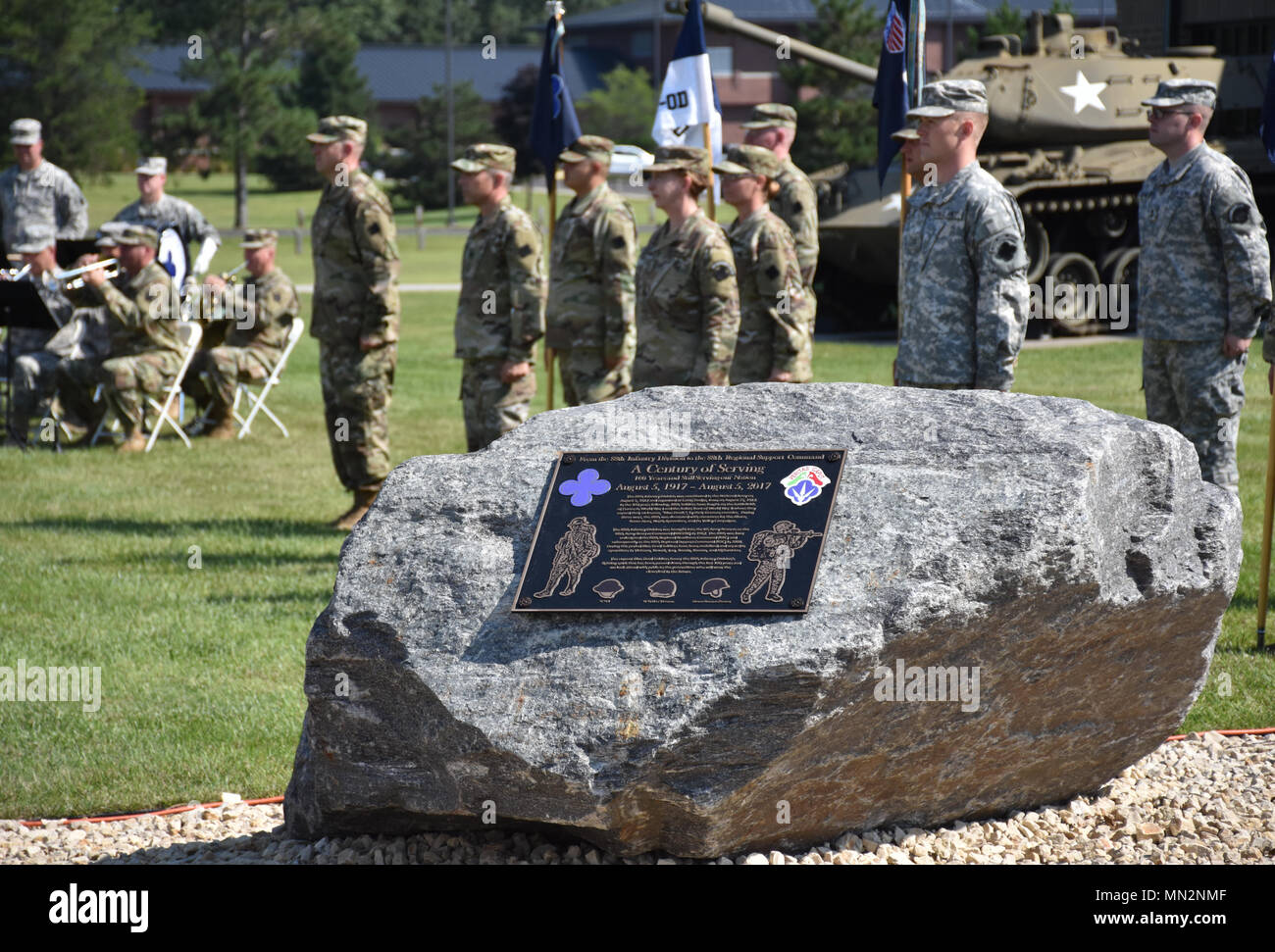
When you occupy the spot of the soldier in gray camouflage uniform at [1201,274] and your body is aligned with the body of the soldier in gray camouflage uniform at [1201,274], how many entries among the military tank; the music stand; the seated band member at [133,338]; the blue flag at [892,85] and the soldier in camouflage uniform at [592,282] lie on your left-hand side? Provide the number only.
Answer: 0

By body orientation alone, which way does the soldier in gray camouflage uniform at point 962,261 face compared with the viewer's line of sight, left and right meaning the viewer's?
facing the viewer and to the left of the viewer

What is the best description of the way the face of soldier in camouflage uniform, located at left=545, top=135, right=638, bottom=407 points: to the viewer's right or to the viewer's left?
to the viewer's left

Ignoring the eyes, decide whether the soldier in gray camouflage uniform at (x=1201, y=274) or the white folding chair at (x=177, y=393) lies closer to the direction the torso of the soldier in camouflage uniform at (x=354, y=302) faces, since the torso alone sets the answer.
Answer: the white folding chair

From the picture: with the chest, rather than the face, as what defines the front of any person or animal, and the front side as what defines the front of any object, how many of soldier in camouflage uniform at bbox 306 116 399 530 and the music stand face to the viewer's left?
1

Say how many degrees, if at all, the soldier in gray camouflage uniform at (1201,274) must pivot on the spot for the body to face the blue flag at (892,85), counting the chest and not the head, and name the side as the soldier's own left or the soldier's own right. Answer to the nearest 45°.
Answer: approximately 90° to the soldier's own right

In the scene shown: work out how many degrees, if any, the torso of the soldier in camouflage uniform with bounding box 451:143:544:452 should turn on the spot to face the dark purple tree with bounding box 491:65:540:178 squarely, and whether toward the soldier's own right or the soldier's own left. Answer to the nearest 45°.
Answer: approximately 90° to the soldier's own right

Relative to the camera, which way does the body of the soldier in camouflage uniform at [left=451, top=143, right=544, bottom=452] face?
to the viewer's left

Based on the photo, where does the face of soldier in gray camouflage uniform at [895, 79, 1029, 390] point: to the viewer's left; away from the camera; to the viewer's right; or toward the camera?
to the viewer's left

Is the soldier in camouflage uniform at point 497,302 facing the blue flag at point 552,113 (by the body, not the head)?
no
